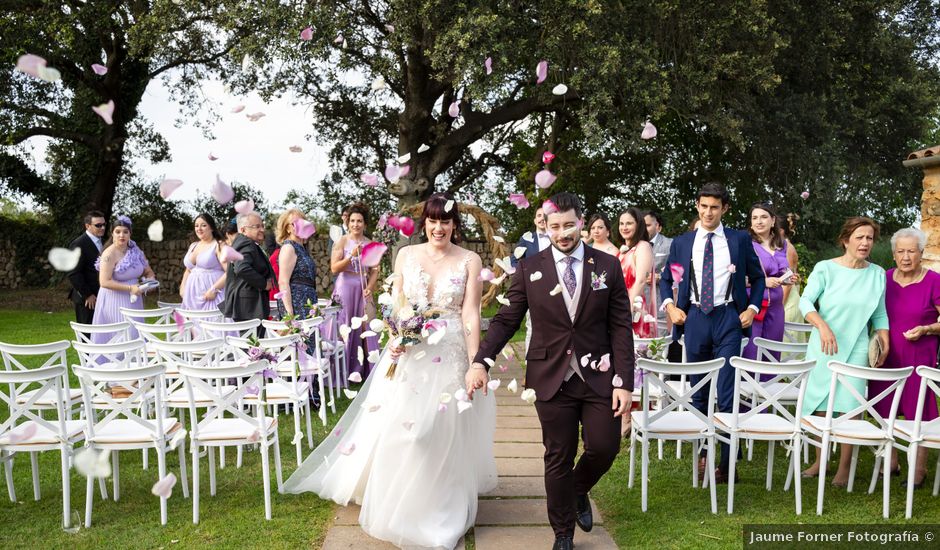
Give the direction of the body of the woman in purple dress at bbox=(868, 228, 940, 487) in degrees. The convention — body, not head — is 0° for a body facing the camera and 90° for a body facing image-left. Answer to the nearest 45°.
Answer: approximately 45°

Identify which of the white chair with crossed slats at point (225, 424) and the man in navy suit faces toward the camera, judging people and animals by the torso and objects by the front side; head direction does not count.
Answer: the man in navy suit

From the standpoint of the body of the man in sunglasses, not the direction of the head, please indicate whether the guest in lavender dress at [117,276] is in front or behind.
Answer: in front

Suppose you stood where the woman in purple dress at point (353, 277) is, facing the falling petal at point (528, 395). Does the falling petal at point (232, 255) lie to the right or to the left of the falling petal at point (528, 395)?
right

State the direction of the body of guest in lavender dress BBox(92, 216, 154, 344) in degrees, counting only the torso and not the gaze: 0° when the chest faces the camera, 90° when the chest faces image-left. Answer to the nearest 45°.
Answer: approximately 315°

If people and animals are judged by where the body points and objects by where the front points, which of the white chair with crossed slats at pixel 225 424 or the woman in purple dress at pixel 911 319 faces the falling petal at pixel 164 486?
the woman in purple dress

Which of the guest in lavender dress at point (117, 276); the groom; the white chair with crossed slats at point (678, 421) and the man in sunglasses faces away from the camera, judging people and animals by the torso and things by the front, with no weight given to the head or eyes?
the white chair with crossed slats

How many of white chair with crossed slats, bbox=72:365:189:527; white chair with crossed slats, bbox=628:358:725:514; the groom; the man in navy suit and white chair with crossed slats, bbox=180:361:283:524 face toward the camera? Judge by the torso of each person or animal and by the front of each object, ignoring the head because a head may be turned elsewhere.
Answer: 2

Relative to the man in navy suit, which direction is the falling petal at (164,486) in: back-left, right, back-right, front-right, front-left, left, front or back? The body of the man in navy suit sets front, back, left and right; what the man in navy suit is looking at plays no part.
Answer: front-right

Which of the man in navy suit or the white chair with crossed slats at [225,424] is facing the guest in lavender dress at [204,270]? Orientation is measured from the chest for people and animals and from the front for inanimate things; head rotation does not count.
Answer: the white chair with crossed slats

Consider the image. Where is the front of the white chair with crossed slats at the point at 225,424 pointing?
away from the camera

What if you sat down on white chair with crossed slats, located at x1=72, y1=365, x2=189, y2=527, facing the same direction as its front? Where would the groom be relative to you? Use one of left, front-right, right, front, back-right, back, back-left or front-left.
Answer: back-right

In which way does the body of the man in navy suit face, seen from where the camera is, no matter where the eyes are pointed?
toward the camera

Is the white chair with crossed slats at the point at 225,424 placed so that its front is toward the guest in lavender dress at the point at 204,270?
yes

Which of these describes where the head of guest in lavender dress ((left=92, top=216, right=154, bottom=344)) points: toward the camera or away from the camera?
toward the camera

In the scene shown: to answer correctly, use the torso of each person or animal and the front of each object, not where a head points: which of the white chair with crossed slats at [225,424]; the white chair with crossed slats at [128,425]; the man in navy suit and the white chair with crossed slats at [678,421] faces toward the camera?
the man in navy suit

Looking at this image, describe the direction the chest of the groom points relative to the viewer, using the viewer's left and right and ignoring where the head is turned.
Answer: facing the viewer

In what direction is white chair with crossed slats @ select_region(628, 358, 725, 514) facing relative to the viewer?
away from the camera

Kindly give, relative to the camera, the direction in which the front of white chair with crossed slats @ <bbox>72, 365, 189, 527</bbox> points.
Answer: facing away from the viewer

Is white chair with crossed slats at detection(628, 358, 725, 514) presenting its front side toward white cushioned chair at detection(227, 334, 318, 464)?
no
